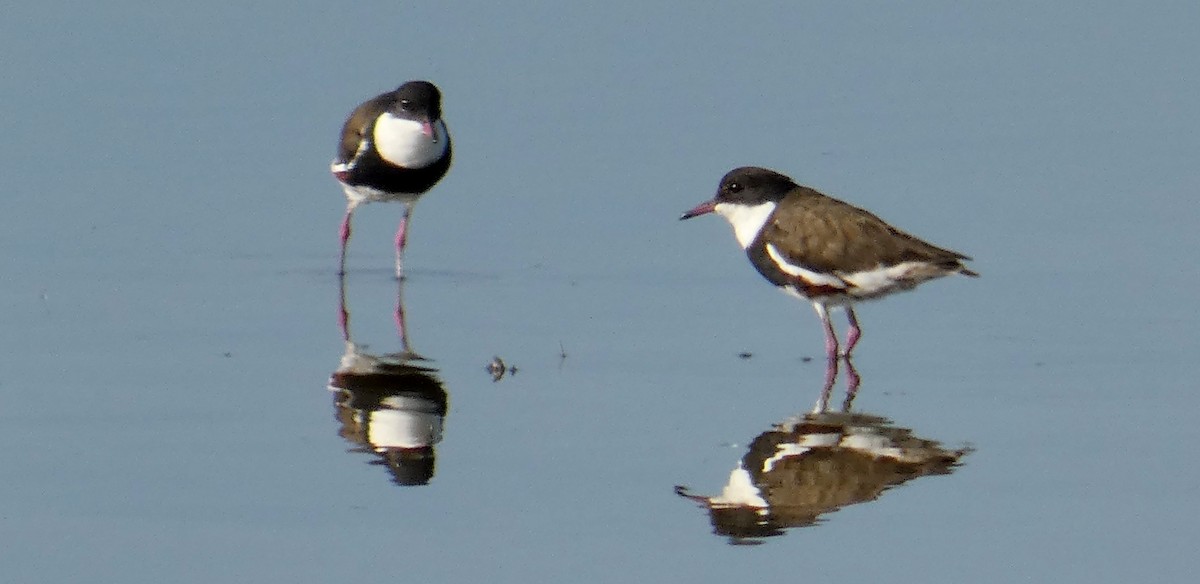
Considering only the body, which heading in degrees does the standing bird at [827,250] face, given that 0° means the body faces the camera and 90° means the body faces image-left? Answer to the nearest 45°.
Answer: approximately 90°

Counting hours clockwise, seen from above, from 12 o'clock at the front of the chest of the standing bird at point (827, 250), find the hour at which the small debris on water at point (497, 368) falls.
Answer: The small debris on water is roughly at 11 o'clock from the standing bird.

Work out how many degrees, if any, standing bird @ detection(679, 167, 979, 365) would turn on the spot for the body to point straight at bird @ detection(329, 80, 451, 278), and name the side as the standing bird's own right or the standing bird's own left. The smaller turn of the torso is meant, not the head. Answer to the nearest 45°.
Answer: approximately 45° to the standing bird's own right
